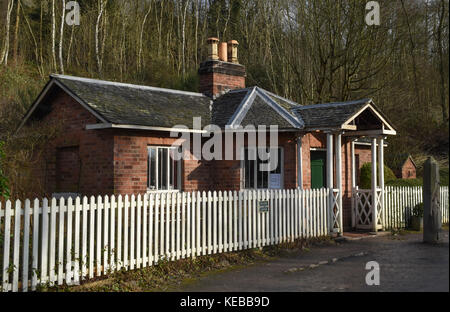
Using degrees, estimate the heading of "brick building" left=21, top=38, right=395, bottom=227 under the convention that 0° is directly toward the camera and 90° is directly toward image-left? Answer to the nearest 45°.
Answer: approximately 315°

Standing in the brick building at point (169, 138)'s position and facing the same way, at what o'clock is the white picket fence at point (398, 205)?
The white picket fence is roughly at 10 o'clock from the brick building.

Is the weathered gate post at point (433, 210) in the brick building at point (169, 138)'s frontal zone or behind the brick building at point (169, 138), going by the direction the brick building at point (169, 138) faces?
frontal zone
